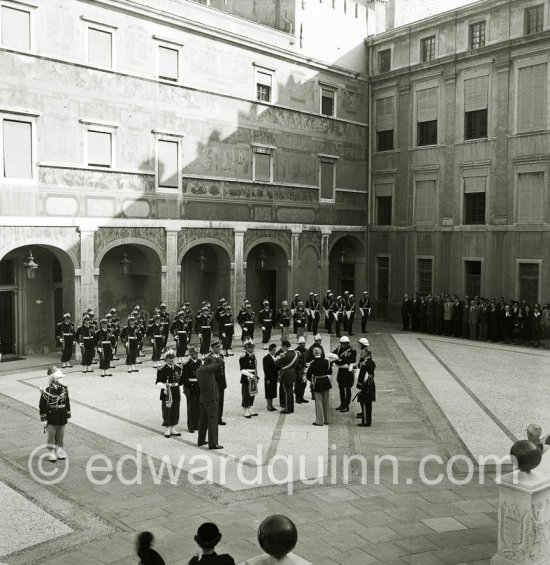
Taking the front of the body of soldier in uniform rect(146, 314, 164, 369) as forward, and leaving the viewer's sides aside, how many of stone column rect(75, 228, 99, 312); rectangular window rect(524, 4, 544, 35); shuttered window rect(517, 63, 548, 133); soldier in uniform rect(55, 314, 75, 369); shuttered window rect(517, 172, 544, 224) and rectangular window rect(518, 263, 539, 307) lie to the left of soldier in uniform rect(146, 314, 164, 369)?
4

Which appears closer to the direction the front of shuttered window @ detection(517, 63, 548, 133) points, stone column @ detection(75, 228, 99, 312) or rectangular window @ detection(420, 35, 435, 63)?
the stone column

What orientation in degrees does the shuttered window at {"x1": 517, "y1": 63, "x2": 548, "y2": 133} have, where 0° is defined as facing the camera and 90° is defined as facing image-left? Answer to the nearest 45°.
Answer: approximately 45°

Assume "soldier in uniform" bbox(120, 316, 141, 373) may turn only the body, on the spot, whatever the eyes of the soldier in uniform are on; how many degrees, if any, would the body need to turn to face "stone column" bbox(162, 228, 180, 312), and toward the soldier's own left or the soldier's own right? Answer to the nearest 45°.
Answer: approximately 180°

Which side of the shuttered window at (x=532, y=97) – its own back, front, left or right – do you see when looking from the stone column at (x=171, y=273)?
front

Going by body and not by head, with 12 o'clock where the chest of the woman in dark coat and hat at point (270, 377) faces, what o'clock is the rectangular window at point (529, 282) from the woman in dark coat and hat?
The rectangular window is roughly at 9 o'clock from the woman in dark coat and hat.

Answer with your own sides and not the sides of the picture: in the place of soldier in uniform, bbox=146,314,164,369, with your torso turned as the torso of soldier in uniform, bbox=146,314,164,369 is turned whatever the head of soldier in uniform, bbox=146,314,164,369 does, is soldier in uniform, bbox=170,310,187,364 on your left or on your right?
on your left

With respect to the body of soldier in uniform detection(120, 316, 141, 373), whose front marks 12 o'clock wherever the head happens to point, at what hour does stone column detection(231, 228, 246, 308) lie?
The stone column is roughly at 7 o'clock from the soldier in uniform.

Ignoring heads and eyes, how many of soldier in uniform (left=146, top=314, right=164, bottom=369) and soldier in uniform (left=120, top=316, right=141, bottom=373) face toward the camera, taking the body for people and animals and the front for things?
2

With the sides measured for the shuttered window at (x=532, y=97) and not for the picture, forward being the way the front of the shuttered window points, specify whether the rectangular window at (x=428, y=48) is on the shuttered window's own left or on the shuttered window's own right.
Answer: on the shuttered window's own right

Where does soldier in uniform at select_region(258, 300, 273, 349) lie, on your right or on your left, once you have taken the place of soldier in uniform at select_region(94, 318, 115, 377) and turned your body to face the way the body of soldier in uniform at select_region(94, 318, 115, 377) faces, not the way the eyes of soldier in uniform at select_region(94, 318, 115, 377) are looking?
on your left

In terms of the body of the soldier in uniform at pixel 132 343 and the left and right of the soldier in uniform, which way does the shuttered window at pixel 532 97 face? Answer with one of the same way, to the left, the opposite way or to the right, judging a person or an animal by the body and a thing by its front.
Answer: to the right

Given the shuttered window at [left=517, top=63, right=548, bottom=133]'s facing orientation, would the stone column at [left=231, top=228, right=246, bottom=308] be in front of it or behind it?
in front

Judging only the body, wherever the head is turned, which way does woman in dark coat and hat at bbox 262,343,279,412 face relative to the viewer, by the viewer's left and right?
facing the viewer and to the right of the viewer

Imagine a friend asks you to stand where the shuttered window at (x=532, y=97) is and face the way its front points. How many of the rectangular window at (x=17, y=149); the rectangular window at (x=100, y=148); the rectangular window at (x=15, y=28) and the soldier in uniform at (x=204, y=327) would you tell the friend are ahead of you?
4

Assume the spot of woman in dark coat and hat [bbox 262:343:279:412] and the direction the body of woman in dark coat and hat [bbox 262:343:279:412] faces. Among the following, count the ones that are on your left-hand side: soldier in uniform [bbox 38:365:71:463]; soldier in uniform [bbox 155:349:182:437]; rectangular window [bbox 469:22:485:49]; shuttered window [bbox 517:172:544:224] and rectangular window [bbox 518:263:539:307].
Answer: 3

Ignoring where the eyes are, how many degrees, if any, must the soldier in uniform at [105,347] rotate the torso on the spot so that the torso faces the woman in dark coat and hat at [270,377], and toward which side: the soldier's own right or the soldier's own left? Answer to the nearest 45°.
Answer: approximately 45° to the soldier's own left
